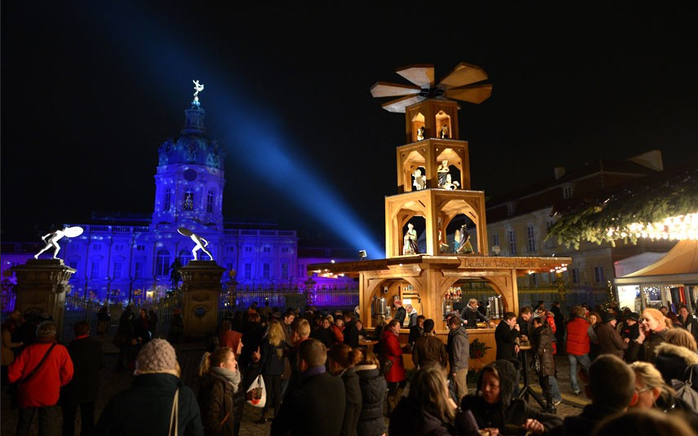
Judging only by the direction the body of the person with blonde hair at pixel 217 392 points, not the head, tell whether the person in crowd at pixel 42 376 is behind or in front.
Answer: behind

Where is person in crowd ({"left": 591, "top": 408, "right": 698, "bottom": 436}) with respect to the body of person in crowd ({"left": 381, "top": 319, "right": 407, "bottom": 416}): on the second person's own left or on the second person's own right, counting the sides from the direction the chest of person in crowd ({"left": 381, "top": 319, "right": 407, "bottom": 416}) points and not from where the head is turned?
on the second person's own right

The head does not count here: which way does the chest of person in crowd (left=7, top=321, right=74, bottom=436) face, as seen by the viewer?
away from the camera

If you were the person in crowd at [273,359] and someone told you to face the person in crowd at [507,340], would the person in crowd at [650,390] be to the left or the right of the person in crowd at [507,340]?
right

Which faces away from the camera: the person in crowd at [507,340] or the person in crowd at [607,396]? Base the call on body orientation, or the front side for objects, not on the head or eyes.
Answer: the person in crowd at [607,396]

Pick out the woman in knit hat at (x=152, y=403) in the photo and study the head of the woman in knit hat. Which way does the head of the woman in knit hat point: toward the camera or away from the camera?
away from the camera

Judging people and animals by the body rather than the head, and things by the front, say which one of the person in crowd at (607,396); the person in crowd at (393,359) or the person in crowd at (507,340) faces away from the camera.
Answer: the person in crowd at (607,396)

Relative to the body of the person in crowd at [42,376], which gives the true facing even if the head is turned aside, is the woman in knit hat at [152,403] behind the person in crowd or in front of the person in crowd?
behind

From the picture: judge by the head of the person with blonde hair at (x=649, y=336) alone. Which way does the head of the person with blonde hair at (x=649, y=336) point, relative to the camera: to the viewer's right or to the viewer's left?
to the viewer's left
